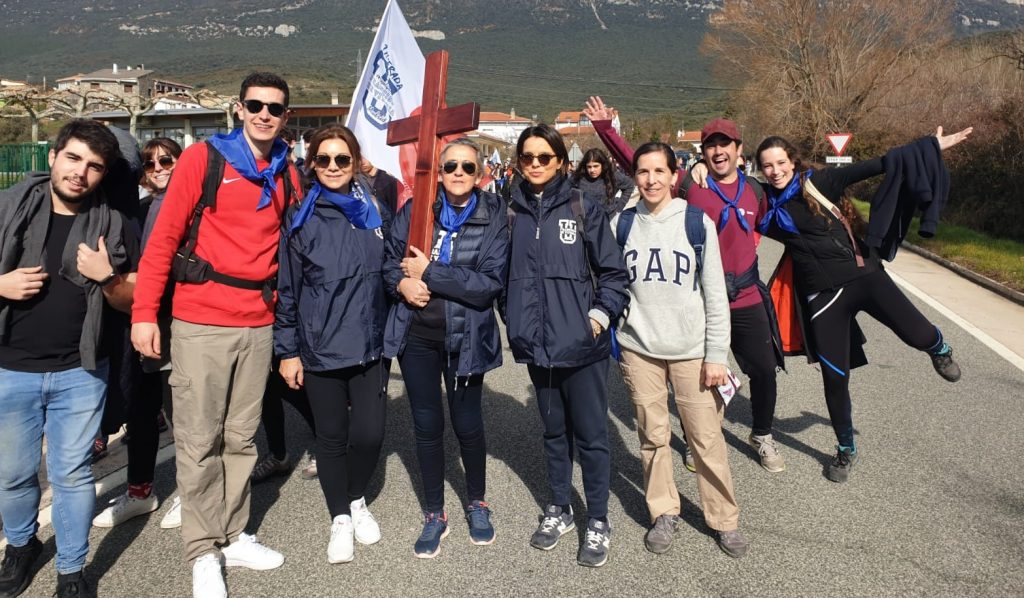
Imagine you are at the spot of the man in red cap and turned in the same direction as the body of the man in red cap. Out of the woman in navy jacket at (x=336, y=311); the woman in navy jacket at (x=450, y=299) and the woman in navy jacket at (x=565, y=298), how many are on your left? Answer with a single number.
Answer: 0

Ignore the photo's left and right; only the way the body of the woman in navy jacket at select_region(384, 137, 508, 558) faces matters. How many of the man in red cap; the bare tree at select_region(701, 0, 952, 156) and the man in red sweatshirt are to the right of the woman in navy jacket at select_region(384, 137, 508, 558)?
1

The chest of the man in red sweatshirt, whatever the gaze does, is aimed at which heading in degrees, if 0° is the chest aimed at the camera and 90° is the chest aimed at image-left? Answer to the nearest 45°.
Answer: approximately 315°

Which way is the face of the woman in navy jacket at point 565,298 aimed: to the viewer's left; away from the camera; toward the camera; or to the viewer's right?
toward the camera

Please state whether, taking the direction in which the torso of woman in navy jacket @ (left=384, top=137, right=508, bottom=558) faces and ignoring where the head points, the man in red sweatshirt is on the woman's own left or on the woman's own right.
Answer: on the woman's own right

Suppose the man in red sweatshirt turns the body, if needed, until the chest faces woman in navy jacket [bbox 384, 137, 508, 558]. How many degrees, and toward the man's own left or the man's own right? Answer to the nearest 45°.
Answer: approximately 45° to the man's own left

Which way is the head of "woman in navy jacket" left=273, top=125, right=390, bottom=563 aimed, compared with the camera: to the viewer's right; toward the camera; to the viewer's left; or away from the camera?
toward the camera

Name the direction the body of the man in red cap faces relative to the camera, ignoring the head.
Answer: toward the camera

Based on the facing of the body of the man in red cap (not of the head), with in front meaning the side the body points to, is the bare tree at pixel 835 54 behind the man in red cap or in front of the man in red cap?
behind

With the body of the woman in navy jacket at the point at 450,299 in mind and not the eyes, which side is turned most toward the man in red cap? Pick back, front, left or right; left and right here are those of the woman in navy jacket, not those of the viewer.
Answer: left

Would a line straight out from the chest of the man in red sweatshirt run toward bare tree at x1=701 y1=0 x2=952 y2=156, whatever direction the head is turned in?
no

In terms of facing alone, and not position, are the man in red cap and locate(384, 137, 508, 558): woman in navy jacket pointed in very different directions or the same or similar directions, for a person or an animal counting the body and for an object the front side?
same or similar directions

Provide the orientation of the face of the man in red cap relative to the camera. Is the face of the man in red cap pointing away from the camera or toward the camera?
toward the camera

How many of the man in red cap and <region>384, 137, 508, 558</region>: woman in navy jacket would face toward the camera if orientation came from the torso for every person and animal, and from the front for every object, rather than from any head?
2
